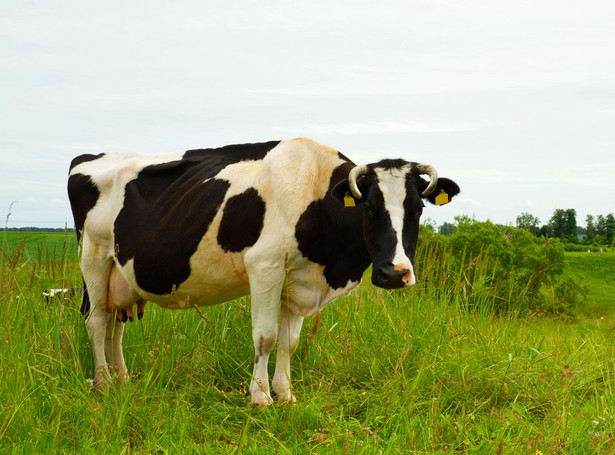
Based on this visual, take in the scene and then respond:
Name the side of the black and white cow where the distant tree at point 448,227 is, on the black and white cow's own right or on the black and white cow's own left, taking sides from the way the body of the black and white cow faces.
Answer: on the black and white cow's own left

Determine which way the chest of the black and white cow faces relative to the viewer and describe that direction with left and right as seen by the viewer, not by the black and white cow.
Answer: facing the viewer and to the right of the viewer
